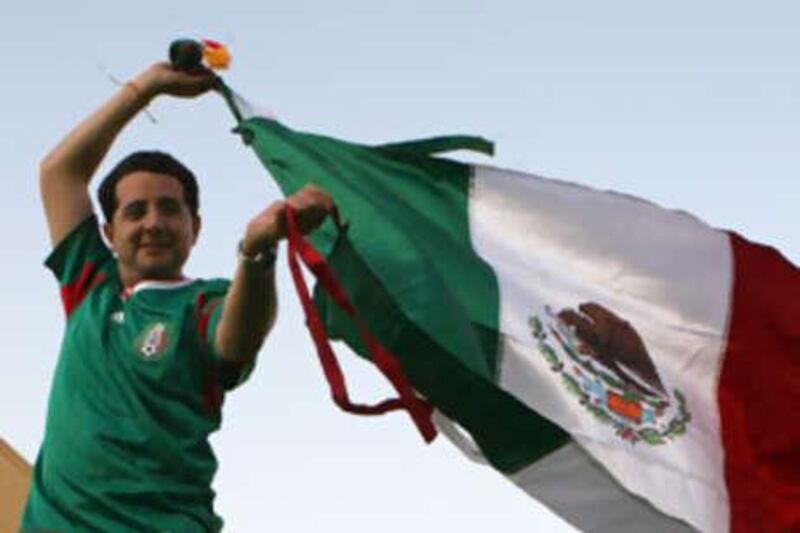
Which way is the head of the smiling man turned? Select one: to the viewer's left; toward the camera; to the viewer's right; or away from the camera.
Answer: toward the camera

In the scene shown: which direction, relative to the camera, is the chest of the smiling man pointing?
toward the camera
